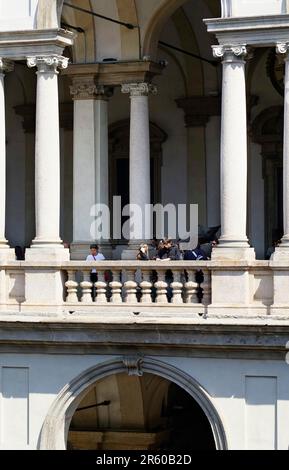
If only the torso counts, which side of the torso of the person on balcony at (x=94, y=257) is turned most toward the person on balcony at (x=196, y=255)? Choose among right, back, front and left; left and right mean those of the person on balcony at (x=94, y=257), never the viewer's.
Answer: left

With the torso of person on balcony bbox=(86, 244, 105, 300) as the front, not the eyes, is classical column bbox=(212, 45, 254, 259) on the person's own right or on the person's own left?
on the person's own left

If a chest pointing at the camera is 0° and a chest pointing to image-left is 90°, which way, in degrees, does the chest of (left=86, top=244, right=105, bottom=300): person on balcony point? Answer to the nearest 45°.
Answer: approximately 0°

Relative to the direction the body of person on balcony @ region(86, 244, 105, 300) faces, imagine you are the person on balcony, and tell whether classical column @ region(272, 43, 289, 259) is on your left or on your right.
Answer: on your left
